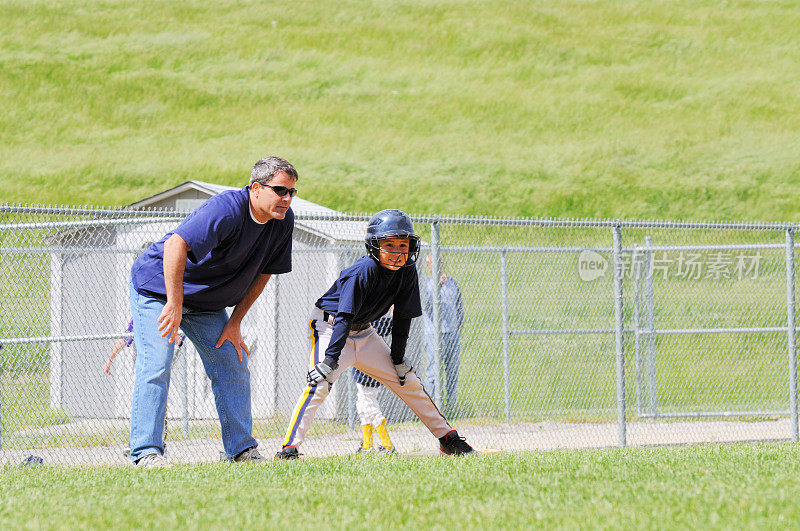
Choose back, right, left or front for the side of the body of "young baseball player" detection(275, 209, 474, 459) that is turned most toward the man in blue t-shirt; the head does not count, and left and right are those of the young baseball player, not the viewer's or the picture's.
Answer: right

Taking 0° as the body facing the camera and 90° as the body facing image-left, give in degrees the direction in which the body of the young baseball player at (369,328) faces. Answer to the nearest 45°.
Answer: approximately 315°

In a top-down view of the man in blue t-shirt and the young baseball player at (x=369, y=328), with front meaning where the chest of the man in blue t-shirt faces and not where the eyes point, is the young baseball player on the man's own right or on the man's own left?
on the man's own left

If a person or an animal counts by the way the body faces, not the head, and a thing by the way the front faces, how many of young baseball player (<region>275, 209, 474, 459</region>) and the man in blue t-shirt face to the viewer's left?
0

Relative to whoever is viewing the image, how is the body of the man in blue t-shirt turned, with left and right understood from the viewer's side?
facing the viewer and to the right of the viewer

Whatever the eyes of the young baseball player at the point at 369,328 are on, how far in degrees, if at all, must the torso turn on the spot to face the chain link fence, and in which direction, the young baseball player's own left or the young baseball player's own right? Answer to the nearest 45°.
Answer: approximately 135° to the young baseball player's own left

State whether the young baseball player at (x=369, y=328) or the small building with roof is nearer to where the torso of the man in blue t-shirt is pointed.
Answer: the young baseball player

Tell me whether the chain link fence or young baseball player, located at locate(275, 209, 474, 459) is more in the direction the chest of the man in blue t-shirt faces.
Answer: the young baseball player

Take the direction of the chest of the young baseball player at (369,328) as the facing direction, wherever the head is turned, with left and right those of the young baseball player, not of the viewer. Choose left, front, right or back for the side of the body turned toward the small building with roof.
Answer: back
